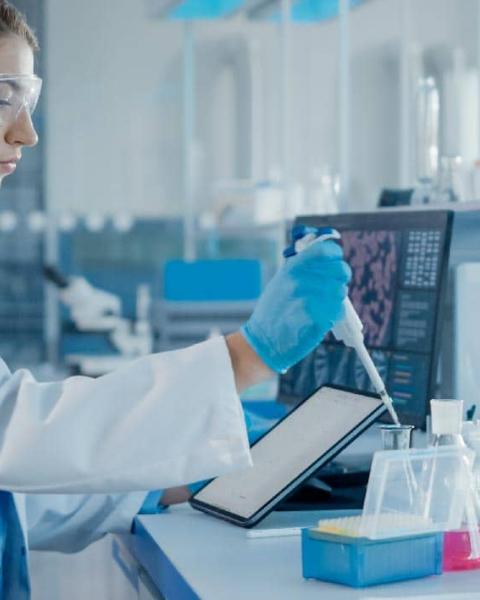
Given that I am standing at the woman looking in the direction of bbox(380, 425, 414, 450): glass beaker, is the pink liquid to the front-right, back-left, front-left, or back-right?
front-right

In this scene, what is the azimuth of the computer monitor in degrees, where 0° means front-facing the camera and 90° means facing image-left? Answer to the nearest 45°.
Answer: approximately 45°

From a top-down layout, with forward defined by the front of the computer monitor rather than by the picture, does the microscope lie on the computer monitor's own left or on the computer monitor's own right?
on the computer monitor's own right

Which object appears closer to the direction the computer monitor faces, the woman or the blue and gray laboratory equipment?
the woman

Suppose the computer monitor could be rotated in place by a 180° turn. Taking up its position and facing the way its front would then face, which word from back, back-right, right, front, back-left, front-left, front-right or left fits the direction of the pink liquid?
back-right

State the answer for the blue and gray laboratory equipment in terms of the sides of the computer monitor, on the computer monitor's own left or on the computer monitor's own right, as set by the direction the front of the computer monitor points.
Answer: on the computer monitor's own right

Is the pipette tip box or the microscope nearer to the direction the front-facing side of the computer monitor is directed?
the pipette tip box

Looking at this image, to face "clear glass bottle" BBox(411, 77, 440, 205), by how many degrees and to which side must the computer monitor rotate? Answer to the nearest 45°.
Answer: approximately 135° to its right

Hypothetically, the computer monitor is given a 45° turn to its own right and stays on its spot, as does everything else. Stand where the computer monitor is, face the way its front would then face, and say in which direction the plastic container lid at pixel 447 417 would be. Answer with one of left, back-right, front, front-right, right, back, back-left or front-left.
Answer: left

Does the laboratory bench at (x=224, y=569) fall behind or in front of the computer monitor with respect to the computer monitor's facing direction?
in front

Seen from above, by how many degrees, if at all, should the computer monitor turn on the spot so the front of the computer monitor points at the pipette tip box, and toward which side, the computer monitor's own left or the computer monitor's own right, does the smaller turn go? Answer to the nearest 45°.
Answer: approximately 45° to the computer monitor's own left
